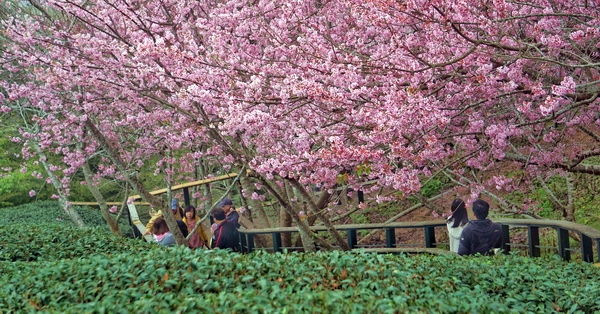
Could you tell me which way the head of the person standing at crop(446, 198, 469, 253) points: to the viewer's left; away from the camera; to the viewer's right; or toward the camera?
away from the camera

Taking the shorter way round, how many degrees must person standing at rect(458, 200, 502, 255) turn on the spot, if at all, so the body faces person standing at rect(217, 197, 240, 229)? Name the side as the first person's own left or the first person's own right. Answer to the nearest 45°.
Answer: approximately 90° to the first person's own left

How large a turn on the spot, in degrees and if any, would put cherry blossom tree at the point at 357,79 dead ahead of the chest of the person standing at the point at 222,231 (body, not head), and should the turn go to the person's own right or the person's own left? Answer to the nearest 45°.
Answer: approximately 180°

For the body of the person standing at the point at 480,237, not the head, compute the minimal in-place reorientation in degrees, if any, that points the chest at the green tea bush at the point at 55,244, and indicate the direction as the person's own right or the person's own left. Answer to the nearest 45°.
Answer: approximately 90° to the person's own left

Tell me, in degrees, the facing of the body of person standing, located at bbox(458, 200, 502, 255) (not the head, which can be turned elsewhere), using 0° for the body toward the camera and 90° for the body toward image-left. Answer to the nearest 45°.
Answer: approximately 180°

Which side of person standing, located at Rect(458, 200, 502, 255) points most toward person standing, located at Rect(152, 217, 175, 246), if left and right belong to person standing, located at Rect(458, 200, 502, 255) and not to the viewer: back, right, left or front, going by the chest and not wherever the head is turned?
left
